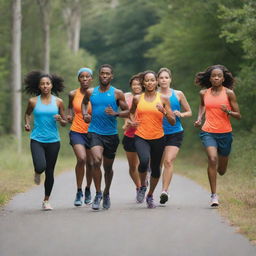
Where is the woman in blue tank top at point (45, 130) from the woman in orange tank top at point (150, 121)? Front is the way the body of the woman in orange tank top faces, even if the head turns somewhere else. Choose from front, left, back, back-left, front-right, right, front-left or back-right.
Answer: right

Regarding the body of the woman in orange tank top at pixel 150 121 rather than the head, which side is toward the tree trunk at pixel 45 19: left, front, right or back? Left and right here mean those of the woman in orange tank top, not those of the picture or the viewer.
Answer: back

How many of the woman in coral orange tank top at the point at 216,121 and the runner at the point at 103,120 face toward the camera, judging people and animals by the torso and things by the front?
2

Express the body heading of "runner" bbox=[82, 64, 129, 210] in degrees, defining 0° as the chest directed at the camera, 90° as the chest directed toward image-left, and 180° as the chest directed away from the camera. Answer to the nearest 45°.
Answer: approximately 0°

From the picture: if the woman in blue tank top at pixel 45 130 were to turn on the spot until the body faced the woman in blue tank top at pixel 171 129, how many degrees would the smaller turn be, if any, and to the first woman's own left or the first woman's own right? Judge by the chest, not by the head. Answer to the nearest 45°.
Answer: approximately 90° to the first woman's own left

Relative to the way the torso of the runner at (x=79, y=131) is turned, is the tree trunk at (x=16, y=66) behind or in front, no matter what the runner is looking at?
behind

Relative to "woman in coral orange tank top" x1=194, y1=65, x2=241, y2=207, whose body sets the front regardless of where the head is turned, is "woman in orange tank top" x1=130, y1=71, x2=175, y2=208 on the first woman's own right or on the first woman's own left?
on the first woman's own right

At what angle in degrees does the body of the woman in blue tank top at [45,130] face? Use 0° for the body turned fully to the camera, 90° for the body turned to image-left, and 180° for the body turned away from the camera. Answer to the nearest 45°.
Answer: approximately 0°
